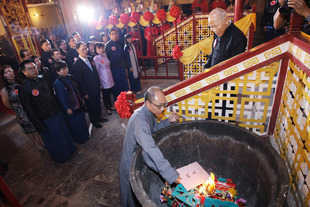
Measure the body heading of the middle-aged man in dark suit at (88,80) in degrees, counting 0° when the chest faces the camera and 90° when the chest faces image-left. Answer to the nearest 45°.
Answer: approximately 315°

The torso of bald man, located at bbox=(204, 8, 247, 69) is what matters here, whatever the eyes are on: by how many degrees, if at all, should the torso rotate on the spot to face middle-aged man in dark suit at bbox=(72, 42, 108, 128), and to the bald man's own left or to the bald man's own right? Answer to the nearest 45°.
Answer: approximately 45° to the bald man's own right

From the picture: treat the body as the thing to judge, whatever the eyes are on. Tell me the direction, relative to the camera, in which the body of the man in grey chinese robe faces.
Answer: to the viewer's right

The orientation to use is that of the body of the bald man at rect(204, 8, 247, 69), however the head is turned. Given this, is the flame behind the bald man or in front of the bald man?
in front

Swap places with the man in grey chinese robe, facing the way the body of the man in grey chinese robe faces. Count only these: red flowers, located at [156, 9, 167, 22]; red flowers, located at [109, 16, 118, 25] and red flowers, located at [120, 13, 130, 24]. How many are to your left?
3

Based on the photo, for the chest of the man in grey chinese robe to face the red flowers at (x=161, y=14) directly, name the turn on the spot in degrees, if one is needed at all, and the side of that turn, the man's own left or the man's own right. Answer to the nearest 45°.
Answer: approximately 90° to the man's own left

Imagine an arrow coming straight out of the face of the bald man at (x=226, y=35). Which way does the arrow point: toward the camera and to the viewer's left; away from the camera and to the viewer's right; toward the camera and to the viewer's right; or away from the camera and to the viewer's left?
toward the camera and to the viewer's left

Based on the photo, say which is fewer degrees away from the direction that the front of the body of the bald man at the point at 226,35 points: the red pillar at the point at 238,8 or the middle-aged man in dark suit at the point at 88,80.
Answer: the middle-aged man in dark suit

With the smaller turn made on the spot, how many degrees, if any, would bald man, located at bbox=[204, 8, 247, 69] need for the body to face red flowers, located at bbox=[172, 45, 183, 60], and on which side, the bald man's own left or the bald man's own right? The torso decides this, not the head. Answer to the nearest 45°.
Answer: approximately 90° to the bald man's own right

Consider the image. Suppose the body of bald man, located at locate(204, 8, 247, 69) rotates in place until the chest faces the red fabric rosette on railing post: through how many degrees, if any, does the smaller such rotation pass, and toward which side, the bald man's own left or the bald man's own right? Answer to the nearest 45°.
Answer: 0° — they already face it

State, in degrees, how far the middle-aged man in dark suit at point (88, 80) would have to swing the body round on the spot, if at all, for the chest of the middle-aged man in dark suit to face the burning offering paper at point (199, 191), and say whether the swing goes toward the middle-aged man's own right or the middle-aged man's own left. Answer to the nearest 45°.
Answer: approximately 45° to the middle-aged man's own right

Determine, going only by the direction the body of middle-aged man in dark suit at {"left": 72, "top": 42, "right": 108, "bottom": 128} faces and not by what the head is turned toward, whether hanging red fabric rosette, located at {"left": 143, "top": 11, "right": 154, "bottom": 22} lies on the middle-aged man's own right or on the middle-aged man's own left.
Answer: on the middle-aged man's own left

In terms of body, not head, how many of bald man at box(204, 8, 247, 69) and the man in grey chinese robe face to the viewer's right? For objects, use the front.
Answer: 1

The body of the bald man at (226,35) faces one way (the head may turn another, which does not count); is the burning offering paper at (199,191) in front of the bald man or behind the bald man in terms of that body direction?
in front

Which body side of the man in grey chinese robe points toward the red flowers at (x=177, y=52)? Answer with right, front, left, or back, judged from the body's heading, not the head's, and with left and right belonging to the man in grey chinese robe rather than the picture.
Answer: left
